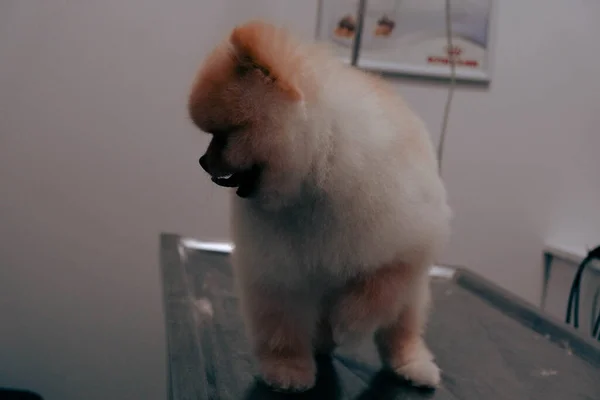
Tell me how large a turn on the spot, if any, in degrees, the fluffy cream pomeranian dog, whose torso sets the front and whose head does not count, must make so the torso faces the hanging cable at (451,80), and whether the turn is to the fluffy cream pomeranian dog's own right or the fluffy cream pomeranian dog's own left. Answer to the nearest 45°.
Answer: approximately 135° to the fluffy cream pomeranian dog's own right

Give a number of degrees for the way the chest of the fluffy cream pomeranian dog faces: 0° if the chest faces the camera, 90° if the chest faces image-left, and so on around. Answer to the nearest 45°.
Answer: approximately 45°
